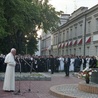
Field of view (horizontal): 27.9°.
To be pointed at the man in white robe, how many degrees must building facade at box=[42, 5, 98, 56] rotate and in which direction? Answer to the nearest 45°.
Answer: approximately 45° to its left

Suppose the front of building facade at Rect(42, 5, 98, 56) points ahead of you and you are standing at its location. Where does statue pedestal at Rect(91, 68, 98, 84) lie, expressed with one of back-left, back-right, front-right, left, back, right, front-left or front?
front-left

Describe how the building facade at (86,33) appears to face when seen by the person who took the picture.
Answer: facing the viewer and to the left of the viewer
